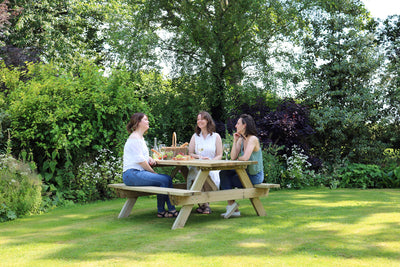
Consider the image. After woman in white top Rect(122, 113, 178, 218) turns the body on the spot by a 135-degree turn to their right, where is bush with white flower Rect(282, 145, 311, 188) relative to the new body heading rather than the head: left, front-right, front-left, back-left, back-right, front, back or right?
back

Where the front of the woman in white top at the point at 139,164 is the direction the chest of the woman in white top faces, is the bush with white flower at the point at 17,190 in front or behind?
behind

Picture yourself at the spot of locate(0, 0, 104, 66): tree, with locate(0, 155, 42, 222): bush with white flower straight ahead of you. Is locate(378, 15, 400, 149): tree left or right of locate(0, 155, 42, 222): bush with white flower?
left

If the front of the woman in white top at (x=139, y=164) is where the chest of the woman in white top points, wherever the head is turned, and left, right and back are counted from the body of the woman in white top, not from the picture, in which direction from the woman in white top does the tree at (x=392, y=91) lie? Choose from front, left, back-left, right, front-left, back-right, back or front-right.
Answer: front-left

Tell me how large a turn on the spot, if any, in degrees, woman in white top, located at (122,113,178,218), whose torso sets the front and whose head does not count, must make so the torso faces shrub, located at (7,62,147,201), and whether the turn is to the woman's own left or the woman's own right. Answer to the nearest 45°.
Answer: approximately 135° to the woman's own left

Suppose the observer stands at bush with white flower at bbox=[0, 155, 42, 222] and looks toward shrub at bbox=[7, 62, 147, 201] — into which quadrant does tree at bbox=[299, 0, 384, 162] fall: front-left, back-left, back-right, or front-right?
front-right

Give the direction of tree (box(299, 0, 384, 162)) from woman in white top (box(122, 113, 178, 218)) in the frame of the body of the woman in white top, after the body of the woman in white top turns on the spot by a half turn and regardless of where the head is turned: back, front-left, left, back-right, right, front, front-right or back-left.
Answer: back-right

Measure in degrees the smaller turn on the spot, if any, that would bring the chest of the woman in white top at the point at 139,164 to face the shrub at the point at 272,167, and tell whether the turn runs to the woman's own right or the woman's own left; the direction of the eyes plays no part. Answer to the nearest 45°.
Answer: approximately 45° to the woman's own left

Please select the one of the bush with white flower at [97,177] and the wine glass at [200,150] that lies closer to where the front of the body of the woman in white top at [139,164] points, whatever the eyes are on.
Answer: the wine glass

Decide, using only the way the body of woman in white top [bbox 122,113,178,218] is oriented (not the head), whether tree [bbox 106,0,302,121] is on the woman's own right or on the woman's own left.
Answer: on the woman's own left

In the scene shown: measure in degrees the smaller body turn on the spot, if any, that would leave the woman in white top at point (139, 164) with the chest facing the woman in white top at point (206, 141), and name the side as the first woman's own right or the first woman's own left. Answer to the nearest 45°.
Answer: approximately 45° to the first woman's own left

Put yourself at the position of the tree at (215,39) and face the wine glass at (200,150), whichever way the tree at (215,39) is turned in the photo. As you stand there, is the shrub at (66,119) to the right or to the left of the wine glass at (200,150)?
right

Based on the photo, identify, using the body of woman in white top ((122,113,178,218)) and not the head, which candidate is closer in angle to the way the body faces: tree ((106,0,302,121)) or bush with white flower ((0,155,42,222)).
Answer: the tree

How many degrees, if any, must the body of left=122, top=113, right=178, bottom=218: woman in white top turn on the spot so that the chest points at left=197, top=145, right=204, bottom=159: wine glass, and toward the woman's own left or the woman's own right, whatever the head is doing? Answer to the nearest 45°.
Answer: approximately 45° to the woman's own left

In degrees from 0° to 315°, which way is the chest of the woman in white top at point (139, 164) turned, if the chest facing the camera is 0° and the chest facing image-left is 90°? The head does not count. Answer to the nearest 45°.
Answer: approximately 270°

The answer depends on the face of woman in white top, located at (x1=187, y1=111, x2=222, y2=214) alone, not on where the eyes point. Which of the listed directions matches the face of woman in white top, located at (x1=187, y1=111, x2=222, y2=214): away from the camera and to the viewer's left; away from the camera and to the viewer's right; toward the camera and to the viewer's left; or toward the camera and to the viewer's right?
toward the camera and to the viewer's left
